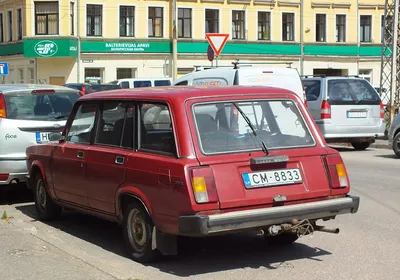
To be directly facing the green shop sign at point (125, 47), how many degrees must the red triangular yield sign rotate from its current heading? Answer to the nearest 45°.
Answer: approximately 180°

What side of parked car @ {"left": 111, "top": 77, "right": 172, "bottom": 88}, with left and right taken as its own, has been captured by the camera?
left

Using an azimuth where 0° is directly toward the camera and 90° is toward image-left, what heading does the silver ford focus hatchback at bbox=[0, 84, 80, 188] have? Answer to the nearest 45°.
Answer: approximately 135°

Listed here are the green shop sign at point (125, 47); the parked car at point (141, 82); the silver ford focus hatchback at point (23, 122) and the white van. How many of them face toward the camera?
1

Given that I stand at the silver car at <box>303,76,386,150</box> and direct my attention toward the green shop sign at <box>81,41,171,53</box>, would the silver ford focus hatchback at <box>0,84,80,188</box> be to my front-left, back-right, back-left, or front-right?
back-left

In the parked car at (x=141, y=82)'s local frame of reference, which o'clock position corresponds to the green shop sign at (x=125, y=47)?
The green shop sign is roughly at 3 o'clock from the parked car.

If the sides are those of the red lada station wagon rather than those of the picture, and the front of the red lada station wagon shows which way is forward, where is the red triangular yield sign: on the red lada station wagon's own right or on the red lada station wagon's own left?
on the red lada station wagon's own right

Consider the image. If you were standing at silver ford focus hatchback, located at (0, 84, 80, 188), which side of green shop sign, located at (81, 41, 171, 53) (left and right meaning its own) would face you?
front
